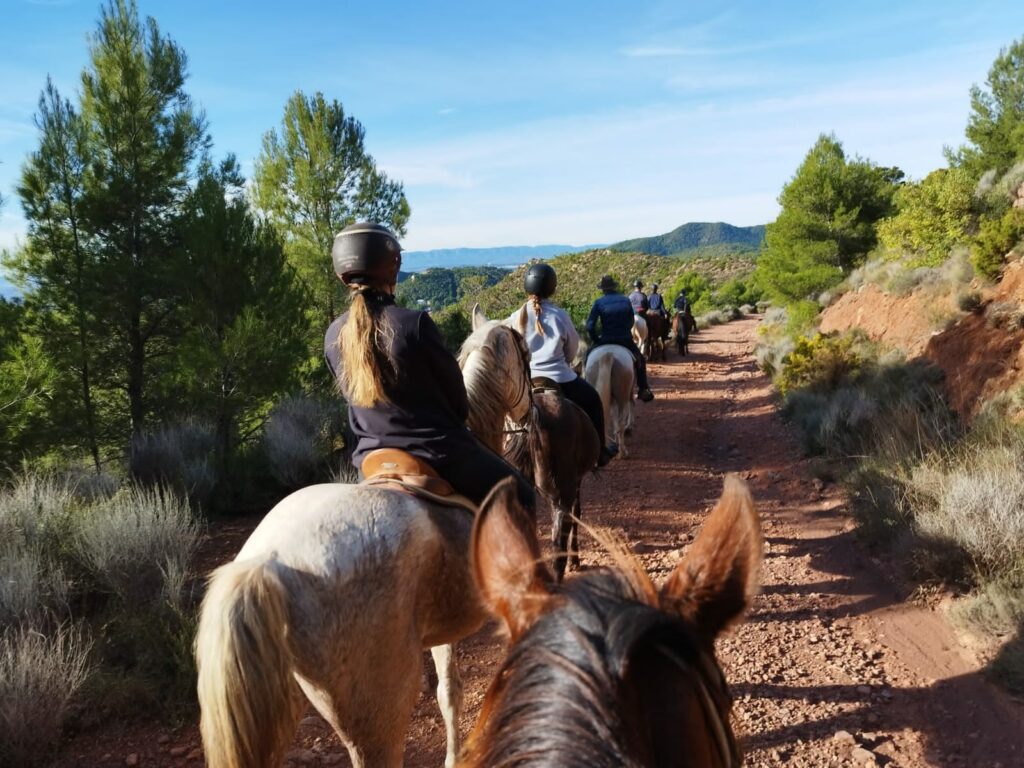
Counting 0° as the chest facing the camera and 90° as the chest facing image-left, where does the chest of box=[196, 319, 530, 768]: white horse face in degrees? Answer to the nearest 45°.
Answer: approximately 225°

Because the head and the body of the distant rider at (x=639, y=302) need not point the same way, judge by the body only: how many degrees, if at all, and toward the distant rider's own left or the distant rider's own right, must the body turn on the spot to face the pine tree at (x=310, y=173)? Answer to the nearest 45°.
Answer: approximately 90° to the distant rider's own left

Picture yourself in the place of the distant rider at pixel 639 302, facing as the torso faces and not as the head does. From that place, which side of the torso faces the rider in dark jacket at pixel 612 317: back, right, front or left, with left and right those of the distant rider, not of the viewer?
back

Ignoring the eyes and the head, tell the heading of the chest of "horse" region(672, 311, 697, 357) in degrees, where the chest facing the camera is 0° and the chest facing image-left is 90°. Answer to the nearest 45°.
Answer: approximately 180°

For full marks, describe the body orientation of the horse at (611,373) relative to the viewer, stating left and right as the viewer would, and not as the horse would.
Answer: facing away from the viewer

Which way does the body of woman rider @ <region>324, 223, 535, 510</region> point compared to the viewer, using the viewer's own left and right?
facing away from the viewer and to the right of the viewer

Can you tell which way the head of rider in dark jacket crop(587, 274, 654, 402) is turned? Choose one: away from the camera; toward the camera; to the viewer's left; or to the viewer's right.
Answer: away from the camera

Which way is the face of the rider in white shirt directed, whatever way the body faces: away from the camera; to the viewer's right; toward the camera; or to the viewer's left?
away from the camera

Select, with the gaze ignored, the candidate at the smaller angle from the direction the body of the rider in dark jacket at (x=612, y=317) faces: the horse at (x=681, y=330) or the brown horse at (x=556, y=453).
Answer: the horse

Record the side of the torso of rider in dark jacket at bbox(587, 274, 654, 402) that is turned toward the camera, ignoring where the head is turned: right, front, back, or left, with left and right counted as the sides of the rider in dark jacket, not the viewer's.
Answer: back

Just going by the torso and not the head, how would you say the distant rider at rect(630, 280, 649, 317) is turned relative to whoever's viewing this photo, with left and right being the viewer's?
facing away from the viewer

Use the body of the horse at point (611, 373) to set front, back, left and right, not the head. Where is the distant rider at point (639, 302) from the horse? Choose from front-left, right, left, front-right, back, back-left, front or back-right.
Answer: front

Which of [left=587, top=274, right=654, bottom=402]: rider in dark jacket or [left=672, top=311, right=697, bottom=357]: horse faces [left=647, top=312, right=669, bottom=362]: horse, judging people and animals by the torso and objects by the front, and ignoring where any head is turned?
the rider in dark jacket

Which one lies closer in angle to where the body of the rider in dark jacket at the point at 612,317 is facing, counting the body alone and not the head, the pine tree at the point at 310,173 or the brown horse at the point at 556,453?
the pine tree

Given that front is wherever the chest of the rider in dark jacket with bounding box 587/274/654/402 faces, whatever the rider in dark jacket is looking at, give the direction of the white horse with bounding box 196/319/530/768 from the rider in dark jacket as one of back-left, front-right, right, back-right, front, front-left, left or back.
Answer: back
